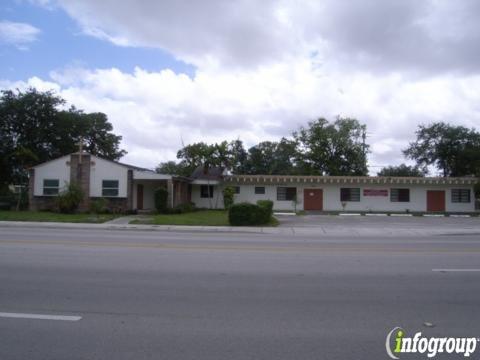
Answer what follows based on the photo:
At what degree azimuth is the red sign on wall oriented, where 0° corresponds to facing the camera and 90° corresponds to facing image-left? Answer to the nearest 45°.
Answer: approximately 0°

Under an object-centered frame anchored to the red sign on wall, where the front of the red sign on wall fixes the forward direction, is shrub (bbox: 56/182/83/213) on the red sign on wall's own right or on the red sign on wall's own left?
on the red sign on wall's own right

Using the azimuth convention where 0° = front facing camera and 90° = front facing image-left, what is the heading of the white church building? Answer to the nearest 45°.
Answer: approximately 0°

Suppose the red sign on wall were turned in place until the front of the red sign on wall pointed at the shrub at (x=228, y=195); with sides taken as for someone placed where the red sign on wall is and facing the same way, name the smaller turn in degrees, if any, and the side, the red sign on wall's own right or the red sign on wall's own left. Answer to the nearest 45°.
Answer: approximately 45° to the red sign on wall's own right

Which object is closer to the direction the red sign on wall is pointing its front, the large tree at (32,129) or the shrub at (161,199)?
the shrub
